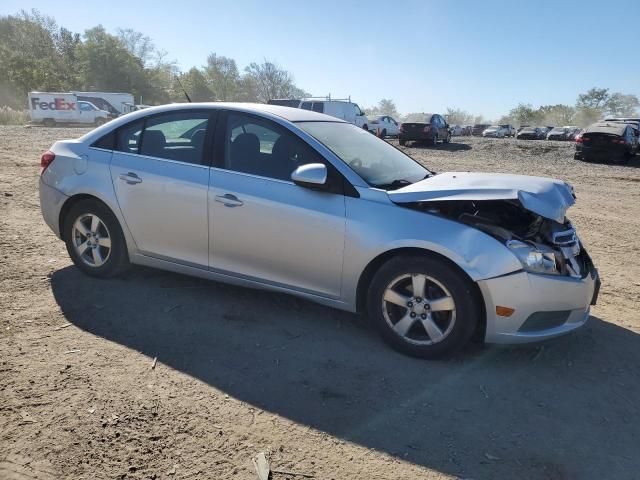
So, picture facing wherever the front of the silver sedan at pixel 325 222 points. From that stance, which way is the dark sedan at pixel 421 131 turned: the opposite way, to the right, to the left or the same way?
to the left

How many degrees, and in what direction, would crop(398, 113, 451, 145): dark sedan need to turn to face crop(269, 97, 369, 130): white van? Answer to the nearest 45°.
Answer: approximately 135° to its left

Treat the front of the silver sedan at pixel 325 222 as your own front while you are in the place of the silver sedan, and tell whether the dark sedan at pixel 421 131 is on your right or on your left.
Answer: on your left

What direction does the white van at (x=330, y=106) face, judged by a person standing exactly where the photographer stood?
facing to the right of the viewer

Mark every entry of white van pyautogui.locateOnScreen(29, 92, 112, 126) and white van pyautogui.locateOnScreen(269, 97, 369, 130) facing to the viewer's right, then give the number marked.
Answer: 2

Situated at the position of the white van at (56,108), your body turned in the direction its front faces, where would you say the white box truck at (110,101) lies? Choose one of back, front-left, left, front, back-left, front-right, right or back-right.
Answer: front-left

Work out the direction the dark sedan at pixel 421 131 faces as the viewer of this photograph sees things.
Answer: facing away from the viewer and to the right of the viewer

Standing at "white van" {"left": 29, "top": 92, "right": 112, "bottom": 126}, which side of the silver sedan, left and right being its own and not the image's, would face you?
back

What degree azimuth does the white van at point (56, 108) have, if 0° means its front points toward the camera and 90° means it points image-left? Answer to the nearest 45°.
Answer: approximately 270°

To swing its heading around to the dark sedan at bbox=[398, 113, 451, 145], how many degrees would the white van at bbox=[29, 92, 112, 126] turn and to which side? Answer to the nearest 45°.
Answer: approximately 45° to its right
